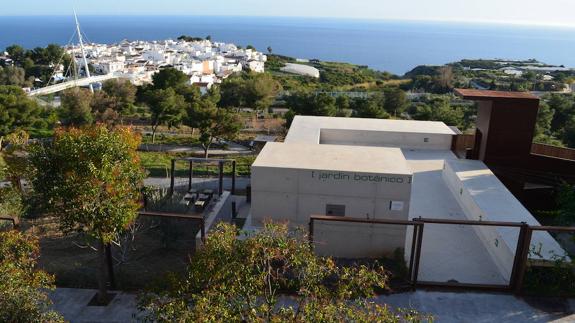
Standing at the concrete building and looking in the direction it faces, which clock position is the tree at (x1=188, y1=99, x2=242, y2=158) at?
The tree is roughly at 5 o'clock from the concrete building.

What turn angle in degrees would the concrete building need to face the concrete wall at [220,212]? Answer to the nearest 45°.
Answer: approximately 135° to its right

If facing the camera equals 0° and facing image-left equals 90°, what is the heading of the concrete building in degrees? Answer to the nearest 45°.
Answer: approximately 0°

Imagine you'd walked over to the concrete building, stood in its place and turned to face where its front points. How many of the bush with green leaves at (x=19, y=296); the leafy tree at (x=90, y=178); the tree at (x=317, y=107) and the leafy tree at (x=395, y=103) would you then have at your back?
2

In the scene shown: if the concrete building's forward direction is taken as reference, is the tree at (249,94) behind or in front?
behind

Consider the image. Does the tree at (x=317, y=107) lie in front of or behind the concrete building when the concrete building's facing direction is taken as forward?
behind

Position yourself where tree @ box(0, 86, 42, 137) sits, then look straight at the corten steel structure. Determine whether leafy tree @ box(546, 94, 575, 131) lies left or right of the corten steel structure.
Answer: left

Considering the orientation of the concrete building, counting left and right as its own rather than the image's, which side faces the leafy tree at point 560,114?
back

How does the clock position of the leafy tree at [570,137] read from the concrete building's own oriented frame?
The leafy tree is roughly at 7 o'clock from the concrete building.
